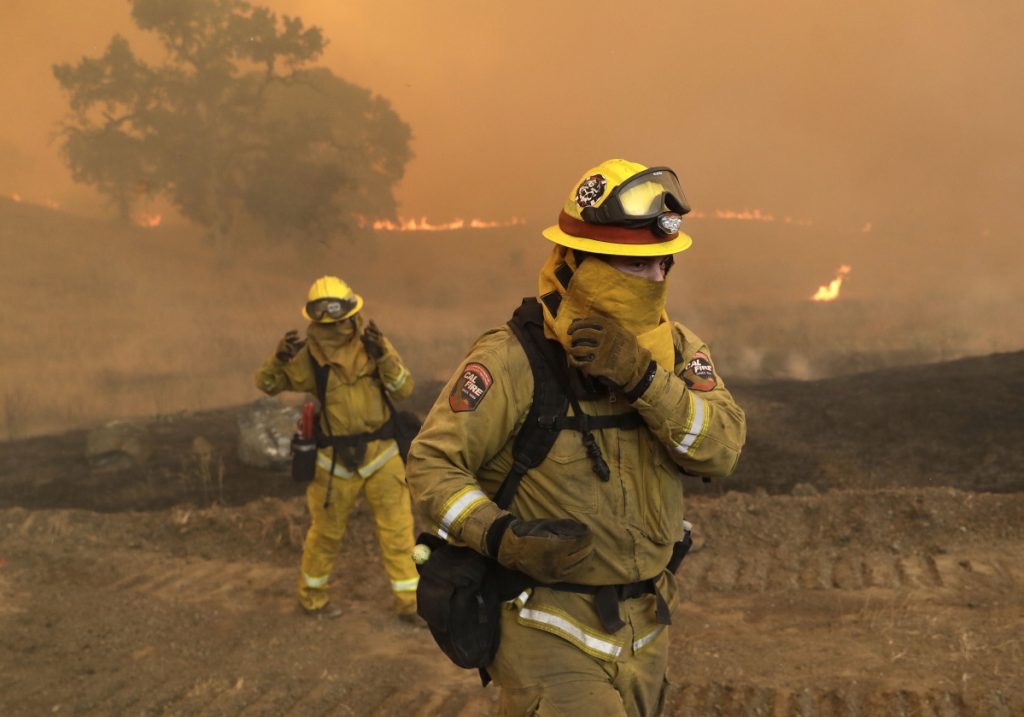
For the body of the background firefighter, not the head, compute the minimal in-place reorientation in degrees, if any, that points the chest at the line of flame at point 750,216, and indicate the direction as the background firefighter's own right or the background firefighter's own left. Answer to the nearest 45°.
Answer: approximately 135° to the background firefighter's own left

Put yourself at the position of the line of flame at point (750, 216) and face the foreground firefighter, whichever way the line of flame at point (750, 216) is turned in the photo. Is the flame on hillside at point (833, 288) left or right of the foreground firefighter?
left

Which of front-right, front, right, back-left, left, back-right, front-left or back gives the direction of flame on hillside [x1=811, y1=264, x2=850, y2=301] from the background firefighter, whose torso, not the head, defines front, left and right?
back-left

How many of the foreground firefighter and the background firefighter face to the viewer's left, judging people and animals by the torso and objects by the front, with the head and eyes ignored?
0

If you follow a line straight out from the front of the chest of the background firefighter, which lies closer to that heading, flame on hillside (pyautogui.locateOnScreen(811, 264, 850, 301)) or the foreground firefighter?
the foreground firefighter

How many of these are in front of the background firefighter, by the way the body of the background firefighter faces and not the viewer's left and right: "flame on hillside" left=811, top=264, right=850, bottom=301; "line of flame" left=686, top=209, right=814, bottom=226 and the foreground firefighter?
1

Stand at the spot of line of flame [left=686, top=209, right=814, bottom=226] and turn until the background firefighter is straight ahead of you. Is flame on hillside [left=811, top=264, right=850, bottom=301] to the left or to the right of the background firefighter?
left

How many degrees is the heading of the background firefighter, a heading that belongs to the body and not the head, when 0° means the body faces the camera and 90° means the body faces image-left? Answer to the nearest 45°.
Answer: approximately 0°

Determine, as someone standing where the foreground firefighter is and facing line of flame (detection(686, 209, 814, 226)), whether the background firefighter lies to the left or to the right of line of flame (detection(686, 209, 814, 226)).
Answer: left

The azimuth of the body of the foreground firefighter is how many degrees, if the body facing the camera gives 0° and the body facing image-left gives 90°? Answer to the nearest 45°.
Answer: approximately 315°

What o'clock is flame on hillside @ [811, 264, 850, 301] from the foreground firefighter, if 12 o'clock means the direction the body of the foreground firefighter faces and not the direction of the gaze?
The flame on hillside is roughly at 8 o'clock from the foreground firefighter.

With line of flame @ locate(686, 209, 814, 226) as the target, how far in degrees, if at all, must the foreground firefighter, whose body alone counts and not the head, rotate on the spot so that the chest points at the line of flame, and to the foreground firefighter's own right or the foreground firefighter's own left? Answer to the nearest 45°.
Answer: approximately 135° to the foreground firefighter's own left
